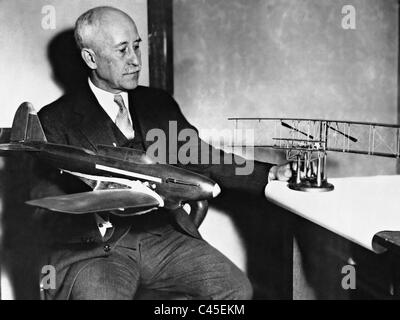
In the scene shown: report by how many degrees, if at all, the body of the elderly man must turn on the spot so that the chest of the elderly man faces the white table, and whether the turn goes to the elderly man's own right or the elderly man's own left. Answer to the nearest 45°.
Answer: approximately 45° to the elderly man's own left

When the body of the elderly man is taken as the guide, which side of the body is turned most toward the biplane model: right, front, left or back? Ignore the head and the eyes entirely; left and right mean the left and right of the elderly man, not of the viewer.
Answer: left

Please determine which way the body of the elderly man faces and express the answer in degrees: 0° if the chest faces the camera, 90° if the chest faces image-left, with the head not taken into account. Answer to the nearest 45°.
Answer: approximately 315°
